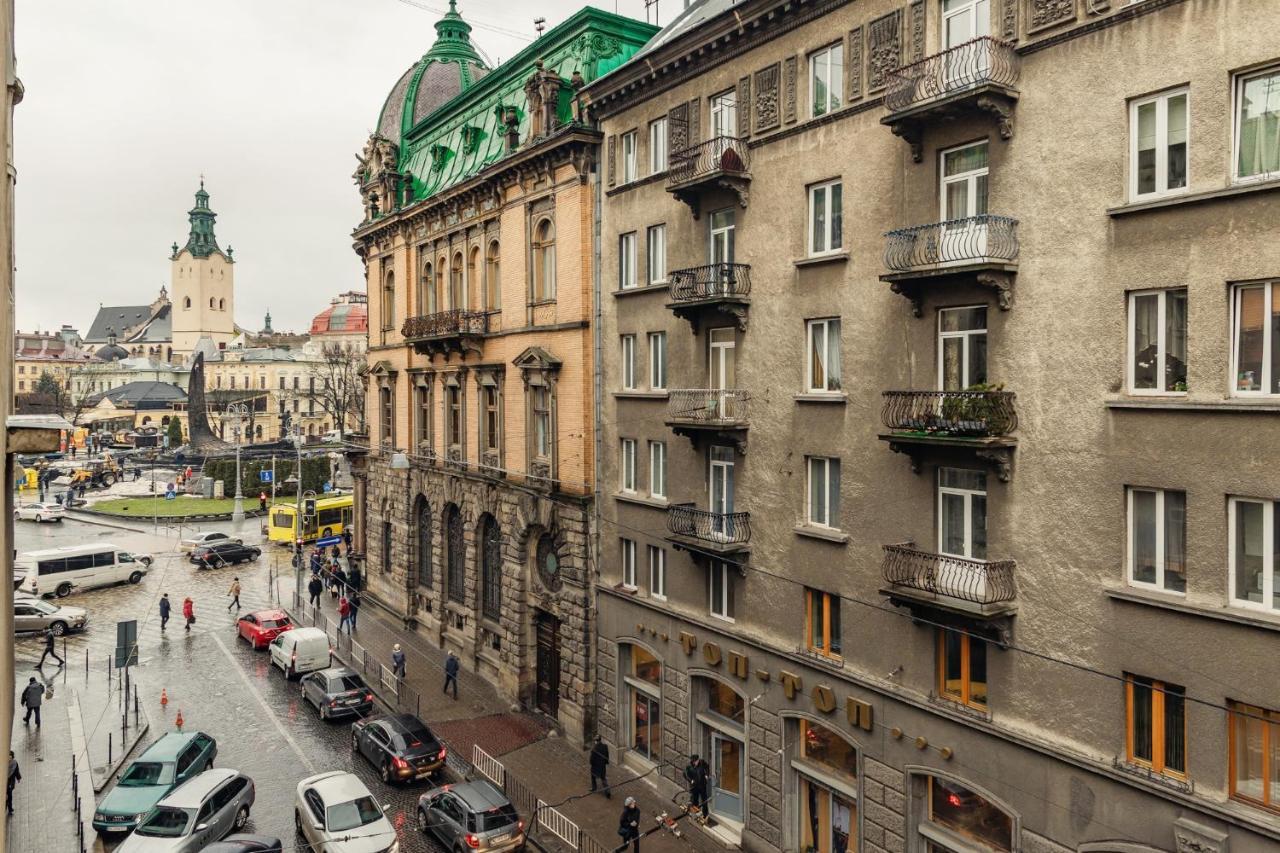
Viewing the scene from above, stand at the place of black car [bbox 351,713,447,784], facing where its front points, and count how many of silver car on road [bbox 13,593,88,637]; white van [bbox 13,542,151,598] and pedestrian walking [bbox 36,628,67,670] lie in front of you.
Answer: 3

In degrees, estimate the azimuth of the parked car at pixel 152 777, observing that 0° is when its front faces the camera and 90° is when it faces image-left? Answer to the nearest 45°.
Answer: approximately 45°

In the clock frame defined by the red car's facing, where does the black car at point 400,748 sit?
The black car is roughly at 7 o'clock from the red car.

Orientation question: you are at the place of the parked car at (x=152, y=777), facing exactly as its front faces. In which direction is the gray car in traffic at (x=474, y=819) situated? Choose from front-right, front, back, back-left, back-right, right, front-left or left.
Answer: left

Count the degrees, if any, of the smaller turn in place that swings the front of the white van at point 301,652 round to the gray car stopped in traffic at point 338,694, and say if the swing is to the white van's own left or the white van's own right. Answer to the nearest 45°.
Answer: approximately 135° to the white van's own left

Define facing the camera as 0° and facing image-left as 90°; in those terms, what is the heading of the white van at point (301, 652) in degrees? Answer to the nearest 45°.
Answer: approximately 135°

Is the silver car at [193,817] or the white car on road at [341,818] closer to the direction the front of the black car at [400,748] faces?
the silver car

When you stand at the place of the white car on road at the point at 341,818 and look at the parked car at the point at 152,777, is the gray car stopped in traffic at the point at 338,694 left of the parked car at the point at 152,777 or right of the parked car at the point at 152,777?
right

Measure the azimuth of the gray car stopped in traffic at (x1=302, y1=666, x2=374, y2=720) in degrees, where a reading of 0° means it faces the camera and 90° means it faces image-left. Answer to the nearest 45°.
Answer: approximately 135°

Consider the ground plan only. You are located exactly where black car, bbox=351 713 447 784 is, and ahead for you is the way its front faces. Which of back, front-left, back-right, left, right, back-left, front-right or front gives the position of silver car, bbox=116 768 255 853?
left

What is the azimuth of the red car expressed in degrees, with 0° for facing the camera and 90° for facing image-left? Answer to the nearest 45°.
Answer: approximately 135°

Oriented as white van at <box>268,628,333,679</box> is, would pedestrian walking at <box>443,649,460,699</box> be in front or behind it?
behind
